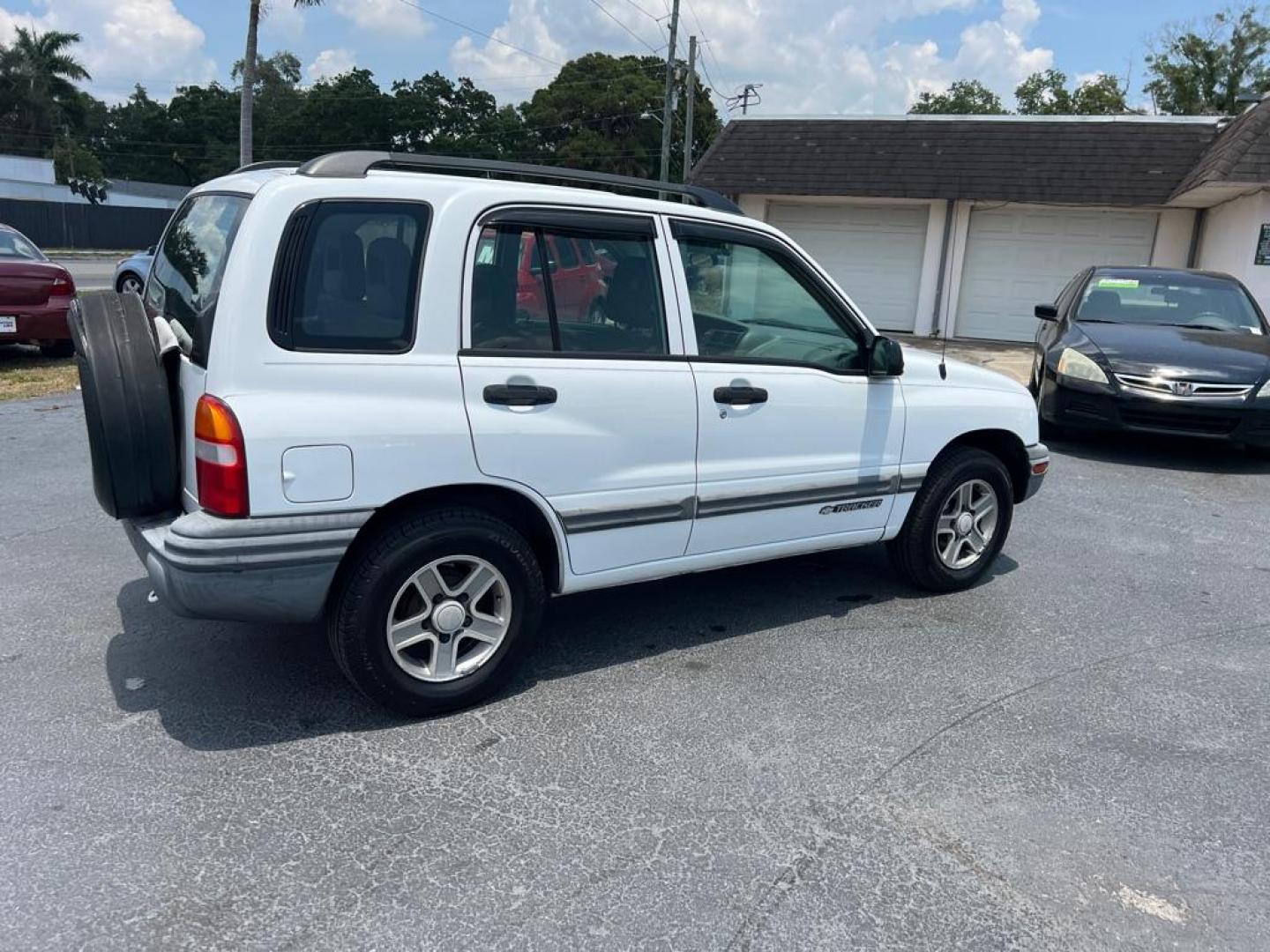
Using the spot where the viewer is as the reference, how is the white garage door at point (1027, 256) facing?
facing the viewer

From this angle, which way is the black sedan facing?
toward the camera

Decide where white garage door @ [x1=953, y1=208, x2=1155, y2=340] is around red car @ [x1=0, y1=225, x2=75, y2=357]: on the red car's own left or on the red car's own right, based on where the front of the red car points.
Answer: on the red car's own right

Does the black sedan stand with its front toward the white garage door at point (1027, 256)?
no

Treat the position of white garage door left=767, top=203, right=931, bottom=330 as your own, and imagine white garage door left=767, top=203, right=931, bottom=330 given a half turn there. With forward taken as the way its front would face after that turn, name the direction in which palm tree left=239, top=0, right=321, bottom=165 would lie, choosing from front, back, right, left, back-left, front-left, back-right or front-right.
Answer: left

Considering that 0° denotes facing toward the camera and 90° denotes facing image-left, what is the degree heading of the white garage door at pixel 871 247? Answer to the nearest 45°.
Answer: approximately 0°

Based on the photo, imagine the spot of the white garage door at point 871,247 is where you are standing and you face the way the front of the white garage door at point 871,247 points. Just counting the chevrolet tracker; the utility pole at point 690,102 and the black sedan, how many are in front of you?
2

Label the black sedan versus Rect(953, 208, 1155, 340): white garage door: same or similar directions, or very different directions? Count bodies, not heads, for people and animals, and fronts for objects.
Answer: same or similar directions

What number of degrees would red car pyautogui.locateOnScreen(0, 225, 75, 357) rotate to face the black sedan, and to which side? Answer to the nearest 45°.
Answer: approximately 135° to its right

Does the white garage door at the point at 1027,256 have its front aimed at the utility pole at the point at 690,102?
no

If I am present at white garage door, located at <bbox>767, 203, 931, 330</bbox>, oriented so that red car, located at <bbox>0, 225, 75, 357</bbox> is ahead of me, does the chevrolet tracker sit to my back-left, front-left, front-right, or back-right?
front-left

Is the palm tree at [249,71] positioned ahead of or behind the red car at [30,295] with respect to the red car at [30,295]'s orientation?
ahead

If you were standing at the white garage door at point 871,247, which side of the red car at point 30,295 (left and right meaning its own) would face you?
right

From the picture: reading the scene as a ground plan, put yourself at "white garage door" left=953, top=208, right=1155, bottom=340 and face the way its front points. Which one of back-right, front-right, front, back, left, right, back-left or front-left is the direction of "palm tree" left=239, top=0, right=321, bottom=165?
right

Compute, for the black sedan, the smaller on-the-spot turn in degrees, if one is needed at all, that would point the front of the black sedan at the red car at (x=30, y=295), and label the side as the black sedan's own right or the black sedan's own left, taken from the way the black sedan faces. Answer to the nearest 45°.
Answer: approximately 90° to the black sedan's own right

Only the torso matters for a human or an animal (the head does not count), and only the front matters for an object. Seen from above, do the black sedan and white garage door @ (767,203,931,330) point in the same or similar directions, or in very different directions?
same or similar directions

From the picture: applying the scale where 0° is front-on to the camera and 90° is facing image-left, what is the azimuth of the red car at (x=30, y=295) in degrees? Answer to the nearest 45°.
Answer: approximately 180°
